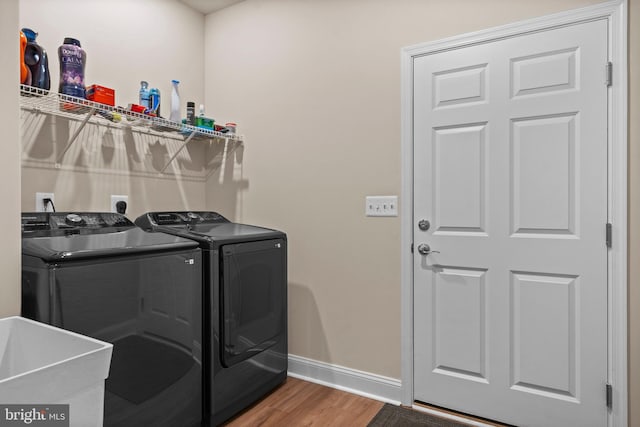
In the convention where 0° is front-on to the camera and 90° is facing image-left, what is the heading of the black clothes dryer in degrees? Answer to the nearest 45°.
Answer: approximately 315°

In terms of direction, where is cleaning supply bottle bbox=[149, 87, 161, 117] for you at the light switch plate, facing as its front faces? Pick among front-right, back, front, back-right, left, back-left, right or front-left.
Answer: right

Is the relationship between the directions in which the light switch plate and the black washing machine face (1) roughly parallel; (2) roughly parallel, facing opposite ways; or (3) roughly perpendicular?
roughly perpendicular

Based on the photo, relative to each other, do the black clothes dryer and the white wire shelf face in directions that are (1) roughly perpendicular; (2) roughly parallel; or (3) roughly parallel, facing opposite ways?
roughly parallel

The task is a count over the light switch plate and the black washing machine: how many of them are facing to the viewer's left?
0

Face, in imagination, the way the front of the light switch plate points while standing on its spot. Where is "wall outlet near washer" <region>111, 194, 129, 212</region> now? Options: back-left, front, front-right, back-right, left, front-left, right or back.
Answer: right

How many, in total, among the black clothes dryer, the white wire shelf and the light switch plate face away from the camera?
0

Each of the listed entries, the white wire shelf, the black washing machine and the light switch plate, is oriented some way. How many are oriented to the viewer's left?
0

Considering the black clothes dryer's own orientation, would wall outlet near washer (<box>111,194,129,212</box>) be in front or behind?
behind

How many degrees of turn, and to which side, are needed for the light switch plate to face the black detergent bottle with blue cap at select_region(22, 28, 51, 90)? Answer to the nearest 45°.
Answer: approximately 45° to its right

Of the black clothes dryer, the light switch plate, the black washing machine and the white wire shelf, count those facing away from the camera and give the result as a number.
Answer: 0

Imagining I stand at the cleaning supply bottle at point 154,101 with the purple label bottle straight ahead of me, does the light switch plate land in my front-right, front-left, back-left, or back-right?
back-left

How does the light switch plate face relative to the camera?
toward the camera
